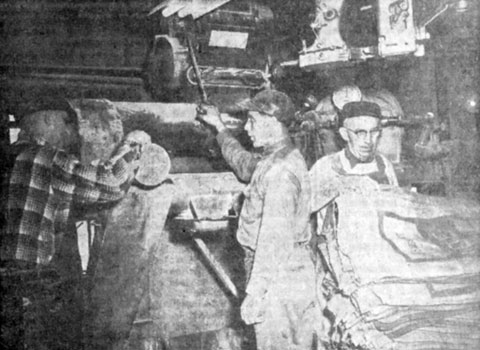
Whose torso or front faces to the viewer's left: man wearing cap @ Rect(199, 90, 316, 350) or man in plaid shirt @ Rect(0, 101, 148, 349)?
the man wearing cap

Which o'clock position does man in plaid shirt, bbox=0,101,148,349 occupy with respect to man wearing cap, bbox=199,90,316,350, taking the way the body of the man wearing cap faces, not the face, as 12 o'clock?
The man in plaid shirt is roughly at 12 o'clock from the man wearing cap.

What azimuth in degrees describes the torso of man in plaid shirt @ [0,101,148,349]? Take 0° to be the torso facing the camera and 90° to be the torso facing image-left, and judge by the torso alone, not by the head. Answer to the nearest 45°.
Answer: approximately 225°

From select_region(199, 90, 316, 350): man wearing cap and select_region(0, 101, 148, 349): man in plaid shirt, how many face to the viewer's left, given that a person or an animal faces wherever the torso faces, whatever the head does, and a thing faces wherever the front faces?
1

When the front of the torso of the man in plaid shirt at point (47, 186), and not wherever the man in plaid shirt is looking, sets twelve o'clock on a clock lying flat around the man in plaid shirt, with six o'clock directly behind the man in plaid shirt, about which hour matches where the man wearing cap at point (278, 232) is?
The man wearing cap is roughly at 2 o'clock from the man in plaid shirt.

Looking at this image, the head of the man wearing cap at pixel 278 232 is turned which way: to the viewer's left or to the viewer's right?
to the viewer's left

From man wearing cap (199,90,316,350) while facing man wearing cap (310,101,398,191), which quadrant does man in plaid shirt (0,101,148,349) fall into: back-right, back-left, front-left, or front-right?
back-left

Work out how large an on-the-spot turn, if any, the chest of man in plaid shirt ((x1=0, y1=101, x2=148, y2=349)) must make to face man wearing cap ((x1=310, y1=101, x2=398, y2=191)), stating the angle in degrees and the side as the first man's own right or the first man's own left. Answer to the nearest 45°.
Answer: approximately 45° to the first man's own right

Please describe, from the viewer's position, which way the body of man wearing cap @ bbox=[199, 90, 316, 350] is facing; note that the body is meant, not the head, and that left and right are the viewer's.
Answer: facing to the left of the viewer
